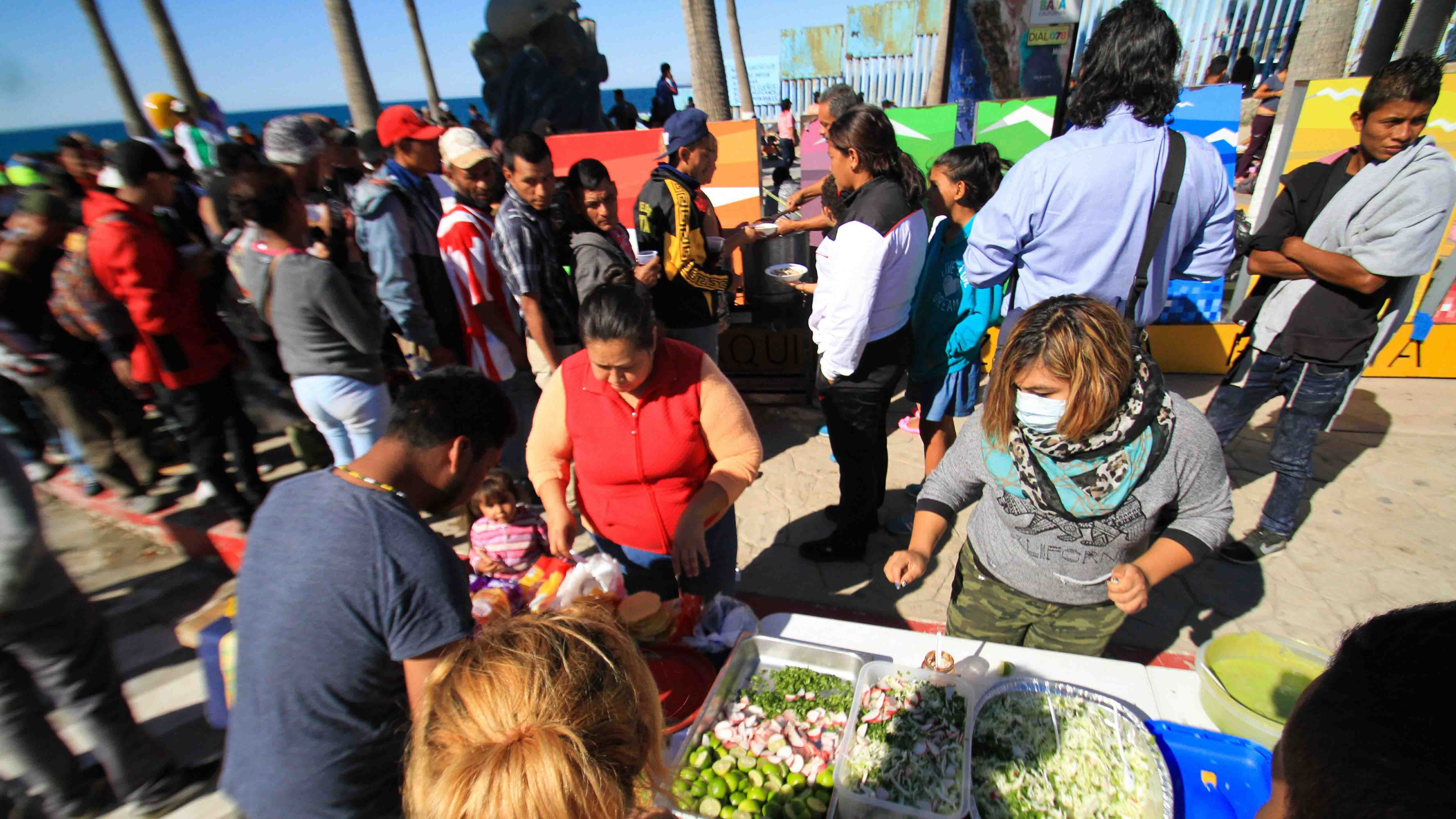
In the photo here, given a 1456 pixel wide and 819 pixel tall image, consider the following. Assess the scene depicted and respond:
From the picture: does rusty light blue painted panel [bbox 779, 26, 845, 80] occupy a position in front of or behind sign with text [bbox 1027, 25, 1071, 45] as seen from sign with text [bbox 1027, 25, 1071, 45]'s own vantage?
behind

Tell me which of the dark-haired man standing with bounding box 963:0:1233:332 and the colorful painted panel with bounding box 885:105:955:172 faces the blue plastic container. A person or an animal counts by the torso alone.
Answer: the colorful painted panel

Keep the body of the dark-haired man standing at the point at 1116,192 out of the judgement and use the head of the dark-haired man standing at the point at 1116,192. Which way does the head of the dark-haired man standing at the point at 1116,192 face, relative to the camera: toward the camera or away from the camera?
away from the camera

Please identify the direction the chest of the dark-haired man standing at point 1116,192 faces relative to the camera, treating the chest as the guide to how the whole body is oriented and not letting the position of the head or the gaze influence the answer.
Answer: away from the camera

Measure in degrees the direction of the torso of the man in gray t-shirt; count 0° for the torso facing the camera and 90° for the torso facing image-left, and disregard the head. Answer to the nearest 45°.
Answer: approximately 225°

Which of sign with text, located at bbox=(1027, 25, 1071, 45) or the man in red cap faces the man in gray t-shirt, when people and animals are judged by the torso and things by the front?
the sign with text

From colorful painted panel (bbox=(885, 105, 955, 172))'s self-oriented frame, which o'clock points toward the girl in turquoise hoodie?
The girl in turquoise hoodie is roughly at 12 o'clock from the colorful painted panel.

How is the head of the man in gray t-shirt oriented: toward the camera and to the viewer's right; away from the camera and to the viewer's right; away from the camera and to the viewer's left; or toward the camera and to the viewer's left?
away from the camera and to the viewer's right

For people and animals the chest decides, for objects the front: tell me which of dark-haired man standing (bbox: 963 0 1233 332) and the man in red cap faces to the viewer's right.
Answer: the man in red cap

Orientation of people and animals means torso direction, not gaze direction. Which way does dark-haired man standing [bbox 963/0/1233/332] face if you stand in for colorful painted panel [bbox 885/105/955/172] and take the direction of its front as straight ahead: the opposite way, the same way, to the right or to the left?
the opposite way
